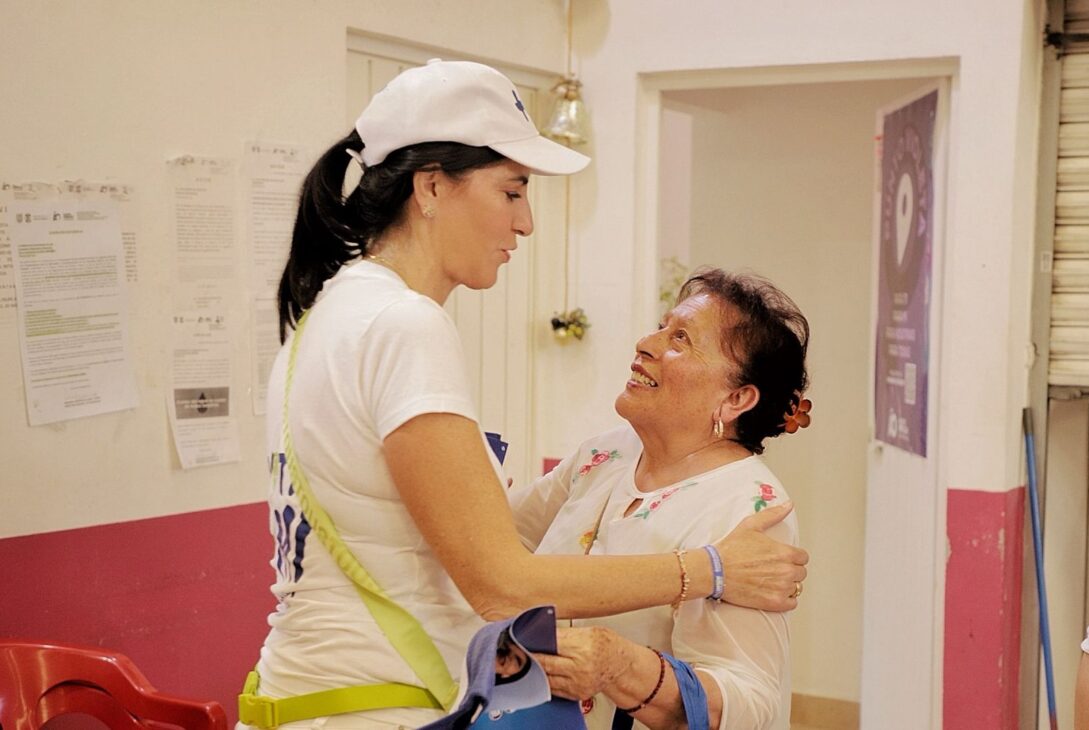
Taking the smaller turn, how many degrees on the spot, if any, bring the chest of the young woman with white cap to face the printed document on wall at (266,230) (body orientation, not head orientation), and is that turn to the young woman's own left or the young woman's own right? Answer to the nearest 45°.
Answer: approximately 90° to the young woman's own left

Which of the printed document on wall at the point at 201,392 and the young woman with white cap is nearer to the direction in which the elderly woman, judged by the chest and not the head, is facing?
the young woman with white cap

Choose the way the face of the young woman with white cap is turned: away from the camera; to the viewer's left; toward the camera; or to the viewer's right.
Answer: to the viewer's right

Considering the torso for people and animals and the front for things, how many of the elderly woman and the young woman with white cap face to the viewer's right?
1

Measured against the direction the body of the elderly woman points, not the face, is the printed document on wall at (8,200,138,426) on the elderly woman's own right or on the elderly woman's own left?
on the elderly woman's own right

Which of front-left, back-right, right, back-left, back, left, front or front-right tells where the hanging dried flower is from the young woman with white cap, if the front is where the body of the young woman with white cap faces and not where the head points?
left

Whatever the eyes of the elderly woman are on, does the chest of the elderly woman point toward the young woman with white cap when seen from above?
yes

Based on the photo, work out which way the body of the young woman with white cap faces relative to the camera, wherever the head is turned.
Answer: to the viewer's right

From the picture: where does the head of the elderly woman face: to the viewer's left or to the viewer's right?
to the viewer's left

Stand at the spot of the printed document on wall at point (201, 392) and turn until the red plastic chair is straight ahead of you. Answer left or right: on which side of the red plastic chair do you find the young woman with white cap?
left

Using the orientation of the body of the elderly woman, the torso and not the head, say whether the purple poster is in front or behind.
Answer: behind

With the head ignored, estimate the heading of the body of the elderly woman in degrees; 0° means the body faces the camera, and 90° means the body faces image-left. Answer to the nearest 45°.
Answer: approximately 45°

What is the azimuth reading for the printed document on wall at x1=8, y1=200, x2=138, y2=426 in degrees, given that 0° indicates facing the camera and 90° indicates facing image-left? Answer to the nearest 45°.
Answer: approximately 315°
